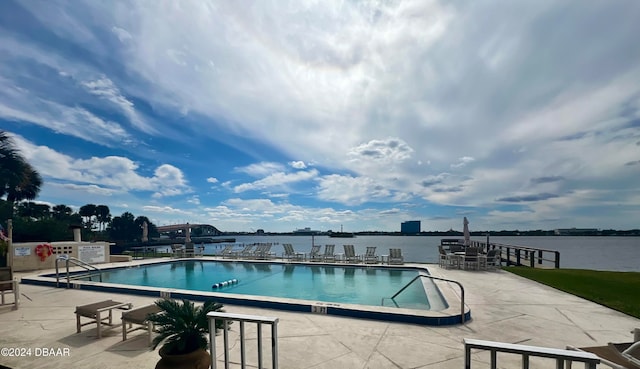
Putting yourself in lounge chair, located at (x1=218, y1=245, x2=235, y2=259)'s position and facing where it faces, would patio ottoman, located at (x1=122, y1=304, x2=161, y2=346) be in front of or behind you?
in front

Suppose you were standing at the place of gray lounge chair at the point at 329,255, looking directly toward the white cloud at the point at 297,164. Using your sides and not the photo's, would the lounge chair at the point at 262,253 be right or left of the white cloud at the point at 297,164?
left

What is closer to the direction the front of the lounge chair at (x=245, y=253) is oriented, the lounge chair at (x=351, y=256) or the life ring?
the life ring

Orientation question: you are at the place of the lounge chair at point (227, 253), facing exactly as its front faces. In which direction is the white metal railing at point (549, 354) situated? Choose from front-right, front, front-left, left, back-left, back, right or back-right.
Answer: front-left

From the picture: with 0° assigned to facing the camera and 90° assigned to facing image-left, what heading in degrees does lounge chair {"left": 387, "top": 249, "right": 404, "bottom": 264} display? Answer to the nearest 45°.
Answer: approximately 0°

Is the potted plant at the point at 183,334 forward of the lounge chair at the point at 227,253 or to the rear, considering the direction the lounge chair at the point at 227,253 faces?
forward

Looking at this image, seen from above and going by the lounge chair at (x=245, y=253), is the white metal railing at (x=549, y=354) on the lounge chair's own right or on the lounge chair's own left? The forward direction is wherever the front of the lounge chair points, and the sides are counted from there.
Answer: on the lounge chair's own left

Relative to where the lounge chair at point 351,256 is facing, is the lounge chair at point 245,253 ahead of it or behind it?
behind

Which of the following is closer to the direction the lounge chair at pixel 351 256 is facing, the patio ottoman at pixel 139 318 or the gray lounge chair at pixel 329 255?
the patio ottoman
